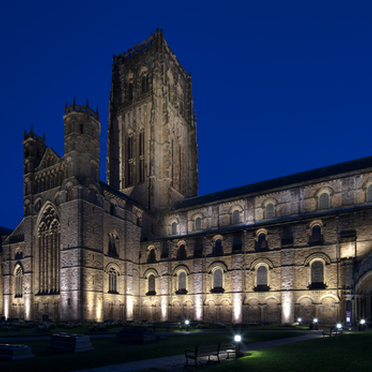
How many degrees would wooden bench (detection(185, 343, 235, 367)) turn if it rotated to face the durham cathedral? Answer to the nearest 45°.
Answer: approximately 45° to its right

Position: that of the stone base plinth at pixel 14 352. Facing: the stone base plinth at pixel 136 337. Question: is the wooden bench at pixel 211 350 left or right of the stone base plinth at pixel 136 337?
right

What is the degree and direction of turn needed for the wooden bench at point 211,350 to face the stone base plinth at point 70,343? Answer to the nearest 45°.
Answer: approximately 45° to its left

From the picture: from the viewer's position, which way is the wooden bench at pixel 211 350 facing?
facing away from the viewer and to the left of the viewer
